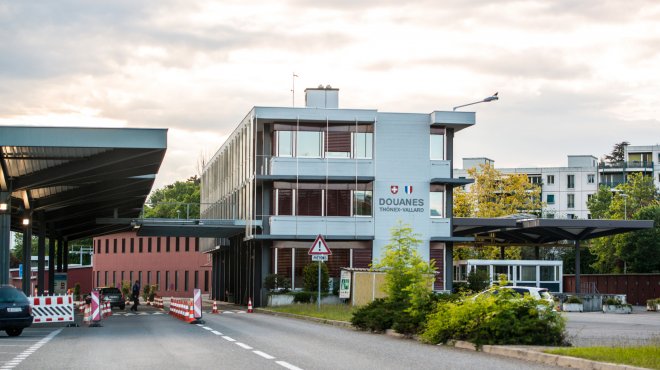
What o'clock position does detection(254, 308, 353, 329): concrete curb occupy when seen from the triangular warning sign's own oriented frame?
The concrete curb is roughly at 12 o'clock from the triangular warning sign.

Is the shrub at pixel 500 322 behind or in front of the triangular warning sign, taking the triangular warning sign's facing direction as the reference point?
in front

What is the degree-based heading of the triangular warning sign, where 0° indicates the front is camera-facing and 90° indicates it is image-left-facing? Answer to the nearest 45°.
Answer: approximately 0°

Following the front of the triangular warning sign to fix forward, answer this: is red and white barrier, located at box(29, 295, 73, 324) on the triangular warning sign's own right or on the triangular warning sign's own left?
on the triangular warning sign's own right

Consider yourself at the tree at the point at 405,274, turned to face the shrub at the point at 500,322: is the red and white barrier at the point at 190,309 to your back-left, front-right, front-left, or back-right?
back-right

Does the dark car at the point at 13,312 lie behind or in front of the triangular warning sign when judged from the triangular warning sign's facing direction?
in front
